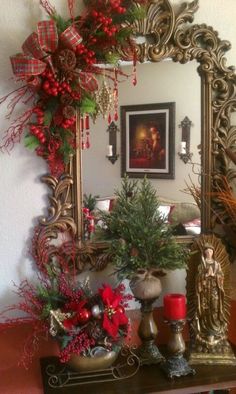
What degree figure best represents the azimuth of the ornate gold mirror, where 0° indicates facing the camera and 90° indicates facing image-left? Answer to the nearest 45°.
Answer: approximately 0°
